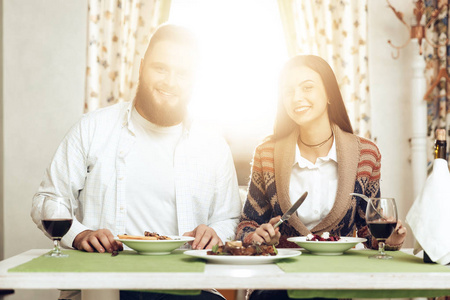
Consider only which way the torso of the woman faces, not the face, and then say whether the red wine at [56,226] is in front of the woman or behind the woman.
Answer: in front

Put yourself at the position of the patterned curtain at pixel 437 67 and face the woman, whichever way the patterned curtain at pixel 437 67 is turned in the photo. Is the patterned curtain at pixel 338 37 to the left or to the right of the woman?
right

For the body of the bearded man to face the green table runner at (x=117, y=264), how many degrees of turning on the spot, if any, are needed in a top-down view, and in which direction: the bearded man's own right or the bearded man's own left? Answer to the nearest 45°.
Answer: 0° — they already face it

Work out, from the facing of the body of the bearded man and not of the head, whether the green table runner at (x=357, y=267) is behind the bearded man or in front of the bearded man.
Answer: in front

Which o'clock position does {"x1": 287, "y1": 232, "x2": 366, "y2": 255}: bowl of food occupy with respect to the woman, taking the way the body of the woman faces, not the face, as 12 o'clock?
The bowl of food is roughly at 12 o'clock from the woman.

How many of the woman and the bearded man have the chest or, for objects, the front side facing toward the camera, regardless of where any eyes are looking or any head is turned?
2

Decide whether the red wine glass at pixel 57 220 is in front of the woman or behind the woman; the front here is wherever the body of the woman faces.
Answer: in front

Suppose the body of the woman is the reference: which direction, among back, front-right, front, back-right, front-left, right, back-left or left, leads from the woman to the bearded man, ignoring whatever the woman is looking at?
right

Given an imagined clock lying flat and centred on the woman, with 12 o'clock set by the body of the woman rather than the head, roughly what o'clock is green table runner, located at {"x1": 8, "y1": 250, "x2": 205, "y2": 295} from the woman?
The green table runner is roughly at 1 o'clock from the woman.

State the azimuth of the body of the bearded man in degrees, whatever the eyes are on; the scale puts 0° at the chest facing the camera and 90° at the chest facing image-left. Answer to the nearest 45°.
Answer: approximately 0°

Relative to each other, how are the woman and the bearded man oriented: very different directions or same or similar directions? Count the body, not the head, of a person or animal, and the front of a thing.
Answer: same or similar directions

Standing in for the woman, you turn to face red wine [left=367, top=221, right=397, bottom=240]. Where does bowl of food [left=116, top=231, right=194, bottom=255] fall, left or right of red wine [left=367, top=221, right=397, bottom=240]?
right

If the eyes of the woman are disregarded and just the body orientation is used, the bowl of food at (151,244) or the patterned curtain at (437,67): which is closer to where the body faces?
the bowl of food

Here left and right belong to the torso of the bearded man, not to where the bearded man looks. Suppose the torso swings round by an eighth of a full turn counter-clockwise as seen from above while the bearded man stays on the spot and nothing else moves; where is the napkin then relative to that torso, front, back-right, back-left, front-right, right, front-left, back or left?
front

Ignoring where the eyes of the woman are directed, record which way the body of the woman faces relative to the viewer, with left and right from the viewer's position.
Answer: facing the viewer

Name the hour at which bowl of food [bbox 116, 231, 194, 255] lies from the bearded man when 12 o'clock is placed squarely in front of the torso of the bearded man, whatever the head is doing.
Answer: The bowl of food is roughly at 12 o'clock from the bearded man.
